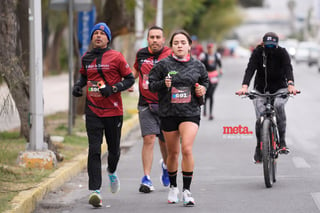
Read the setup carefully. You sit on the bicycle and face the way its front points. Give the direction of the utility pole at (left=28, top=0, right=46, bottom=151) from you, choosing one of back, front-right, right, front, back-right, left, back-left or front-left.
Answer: right

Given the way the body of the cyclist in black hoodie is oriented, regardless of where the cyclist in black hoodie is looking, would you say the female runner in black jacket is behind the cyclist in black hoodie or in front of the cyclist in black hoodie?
in front

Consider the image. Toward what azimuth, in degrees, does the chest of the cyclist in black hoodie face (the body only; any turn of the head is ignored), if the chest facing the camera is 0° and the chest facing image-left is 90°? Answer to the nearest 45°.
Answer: approximately 0°

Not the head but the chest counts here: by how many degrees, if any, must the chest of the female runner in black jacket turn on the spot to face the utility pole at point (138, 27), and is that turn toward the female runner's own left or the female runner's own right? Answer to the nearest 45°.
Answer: approximately 180°

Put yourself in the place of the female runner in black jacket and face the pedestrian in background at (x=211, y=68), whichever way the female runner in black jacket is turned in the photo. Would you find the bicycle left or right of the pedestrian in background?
right

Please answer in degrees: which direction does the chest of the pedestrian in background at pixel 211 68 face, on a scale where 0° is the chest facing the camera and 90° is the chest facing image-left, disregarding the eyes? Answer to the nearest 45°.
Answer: approximately 0°
